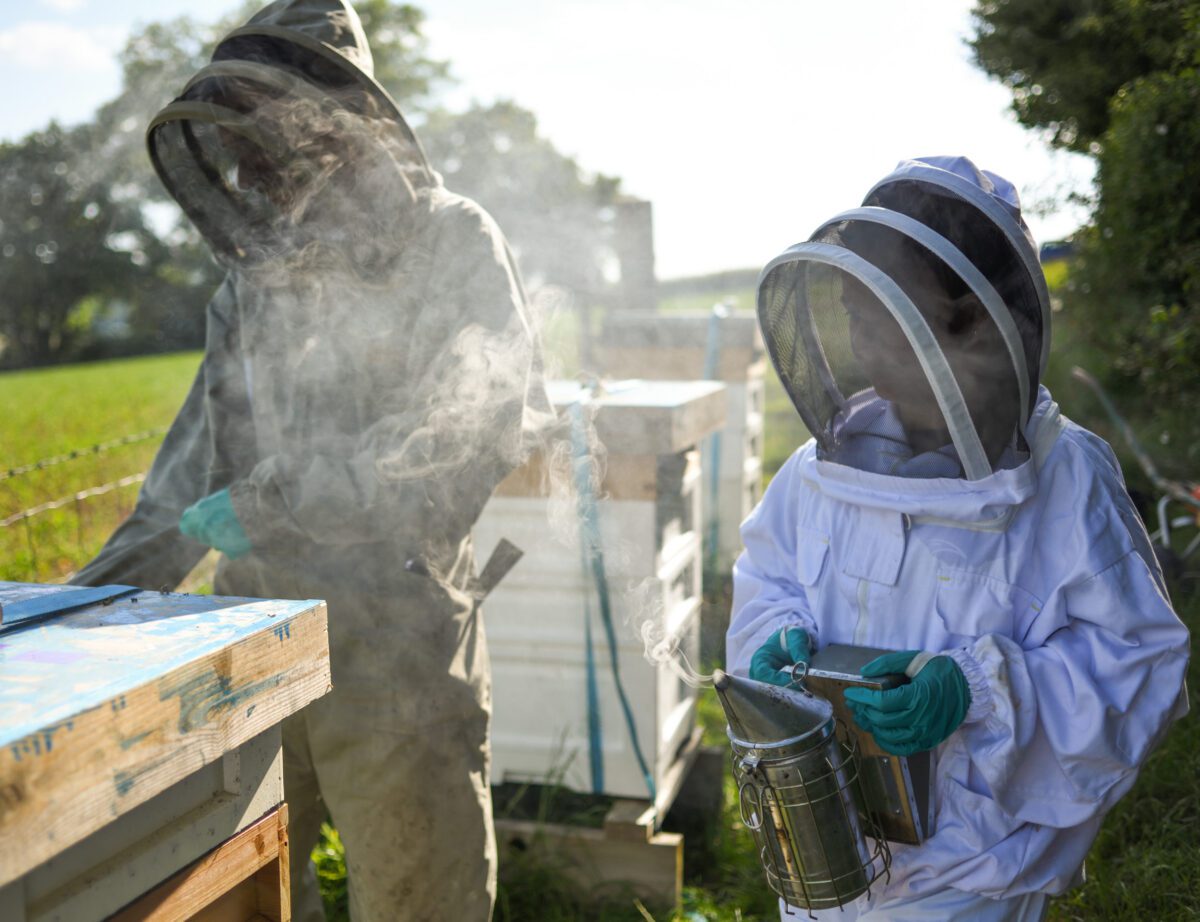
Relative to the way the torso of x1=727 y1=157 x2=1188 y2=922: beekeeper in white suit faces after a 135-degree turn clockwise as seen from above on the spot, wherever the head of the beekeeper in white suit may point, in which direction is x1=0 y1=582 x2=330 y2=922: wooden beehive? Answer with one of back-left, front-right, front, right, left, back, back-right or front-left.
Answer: back-left

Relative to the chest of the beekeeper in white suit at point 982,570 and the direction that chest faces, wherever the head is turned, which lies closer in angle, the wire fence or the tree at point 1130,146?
the wire fence

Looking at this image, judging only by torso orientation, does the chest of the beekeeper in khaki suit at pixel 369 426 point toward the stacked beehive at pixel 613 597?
no

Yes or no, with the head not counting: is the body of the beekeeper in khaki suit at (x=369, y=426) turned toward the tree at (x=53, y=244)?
no

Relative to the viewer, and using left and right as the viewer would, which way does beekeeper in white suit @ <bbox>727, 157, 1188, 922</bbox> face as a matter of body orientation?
facing the viewer and to the left of the viewer

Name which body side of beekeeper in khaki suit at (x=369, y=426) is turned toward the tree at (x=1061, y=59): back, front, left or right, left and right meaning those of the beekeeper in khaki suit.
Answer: back

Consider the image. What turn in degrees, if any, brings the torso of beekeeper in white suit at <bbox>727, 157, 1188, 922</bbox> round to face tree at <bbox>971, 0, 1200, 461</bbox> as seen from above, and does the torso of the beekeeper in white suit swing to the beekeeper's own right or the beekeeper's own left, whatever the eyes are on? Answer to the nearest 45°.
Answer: approximately 135° to the beekeeper's own right

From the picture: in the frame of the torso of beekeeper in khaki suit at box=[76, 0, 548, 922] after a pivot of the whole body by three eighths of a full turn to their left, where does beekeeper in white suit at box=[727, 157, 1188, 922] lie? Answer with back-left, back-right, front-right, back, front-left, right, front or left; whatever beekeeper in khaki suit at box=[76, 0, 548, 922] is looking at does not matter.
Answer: front-right

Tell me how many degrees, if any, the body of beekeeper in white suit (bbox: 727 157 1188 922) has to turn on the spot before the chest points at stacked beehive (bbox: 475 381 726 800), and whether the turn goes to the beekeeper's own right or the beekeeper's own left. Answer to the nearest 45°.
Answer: approximately 90° to the beekeeper's own right
